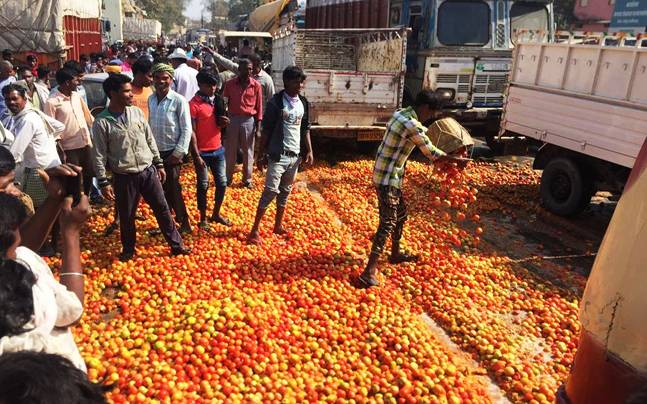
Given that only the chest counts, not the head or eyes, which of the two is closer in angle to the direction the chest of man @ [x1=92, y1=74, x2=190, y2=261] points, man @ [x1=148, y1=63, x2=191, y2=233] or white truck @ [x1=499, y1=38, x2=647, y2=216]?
the white truck

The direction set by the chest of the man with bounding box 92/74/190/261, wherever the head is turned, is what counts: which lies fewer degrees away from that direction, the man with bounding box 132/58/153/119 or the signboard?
the signboard

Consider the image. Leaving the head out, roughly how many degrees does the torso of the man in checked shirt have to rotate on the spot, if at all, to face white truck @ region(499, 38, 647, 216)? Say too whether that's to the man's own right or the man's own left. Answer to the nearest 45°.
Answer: approximately 45° to the man's own left

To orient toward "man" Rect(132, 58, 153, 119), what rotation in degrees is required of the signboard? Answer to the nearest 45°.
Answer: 0° — it already faces them

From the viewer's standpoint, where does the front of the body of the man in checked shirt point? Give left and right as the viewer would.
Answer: facing to the right of the viewer

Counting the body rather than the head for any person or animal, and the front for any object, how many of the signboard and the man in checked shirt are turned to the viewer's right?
1

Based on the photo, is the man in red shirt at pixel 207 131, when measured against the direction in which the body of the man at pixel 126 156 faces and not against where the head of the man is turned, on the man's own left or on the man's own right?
on the man's own left

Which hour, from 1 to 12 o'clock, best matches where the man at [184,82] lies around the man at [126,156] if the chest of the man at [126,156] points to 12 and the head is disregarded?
the man at [184,82] is roughly at 8 o'clock from the man at [126,156].

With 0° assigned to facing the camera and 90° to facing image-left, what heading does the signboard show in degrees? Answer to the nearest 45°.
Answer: approximately 0°
